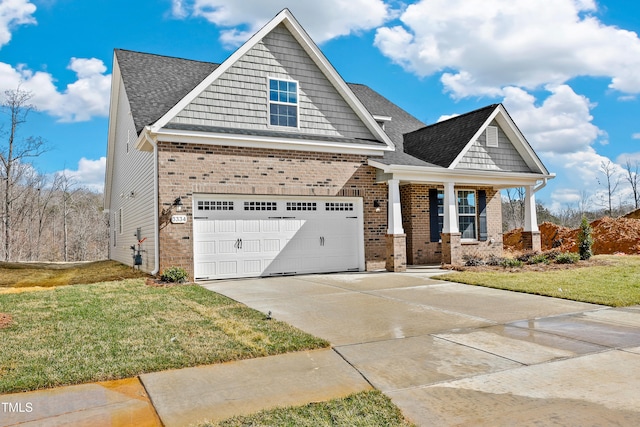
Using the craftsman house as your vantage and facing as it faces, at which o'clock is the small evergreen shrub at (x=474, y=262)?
The small evergreen shrub is roughly at 10 o'clock from the craftsman house.

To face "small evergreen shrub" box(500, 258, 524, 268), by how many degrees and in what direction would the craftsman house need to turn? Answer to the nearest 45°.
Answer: approximately 45° to its left

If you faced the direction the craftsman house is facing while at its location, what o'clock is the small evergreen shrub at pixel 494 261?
The small evergreen shrub is roughly at 10 o'clock from the craftsman house.

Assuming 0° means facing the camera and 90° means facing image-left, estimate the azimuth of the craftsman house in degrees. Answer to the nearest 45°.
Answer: approximately 315°

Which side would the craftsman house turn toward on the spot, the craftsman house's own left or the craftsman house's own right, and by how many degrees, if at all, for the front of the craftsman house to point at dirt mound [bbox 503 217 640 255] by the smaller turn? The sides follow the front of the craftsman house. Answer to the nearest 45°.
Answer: approximately 90° to the craftsman house's own left

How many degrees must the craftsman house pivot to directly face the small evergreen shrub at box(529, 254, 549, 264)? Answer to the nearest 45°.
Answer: approximately 45° to its left

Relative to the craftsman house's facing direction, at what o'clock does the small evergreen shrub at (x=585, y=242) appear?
The small evergreen shrub is roughly at 10 o'clock from the craftsman house.

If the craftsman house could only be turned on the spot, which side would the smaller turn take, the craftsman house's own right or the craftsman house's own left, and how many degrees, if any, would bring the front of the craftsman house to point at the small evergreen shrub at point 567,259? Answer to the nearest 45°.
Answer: approximately 45° to the craftsman house's own left
